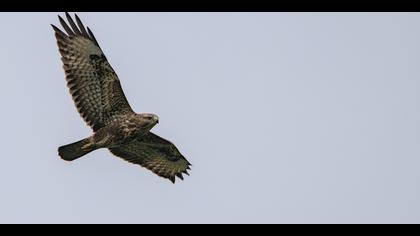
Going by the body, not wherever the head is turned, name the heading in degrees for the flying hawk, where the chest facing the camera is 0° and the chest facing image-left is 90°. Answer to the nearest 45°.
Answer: approximately 270°
